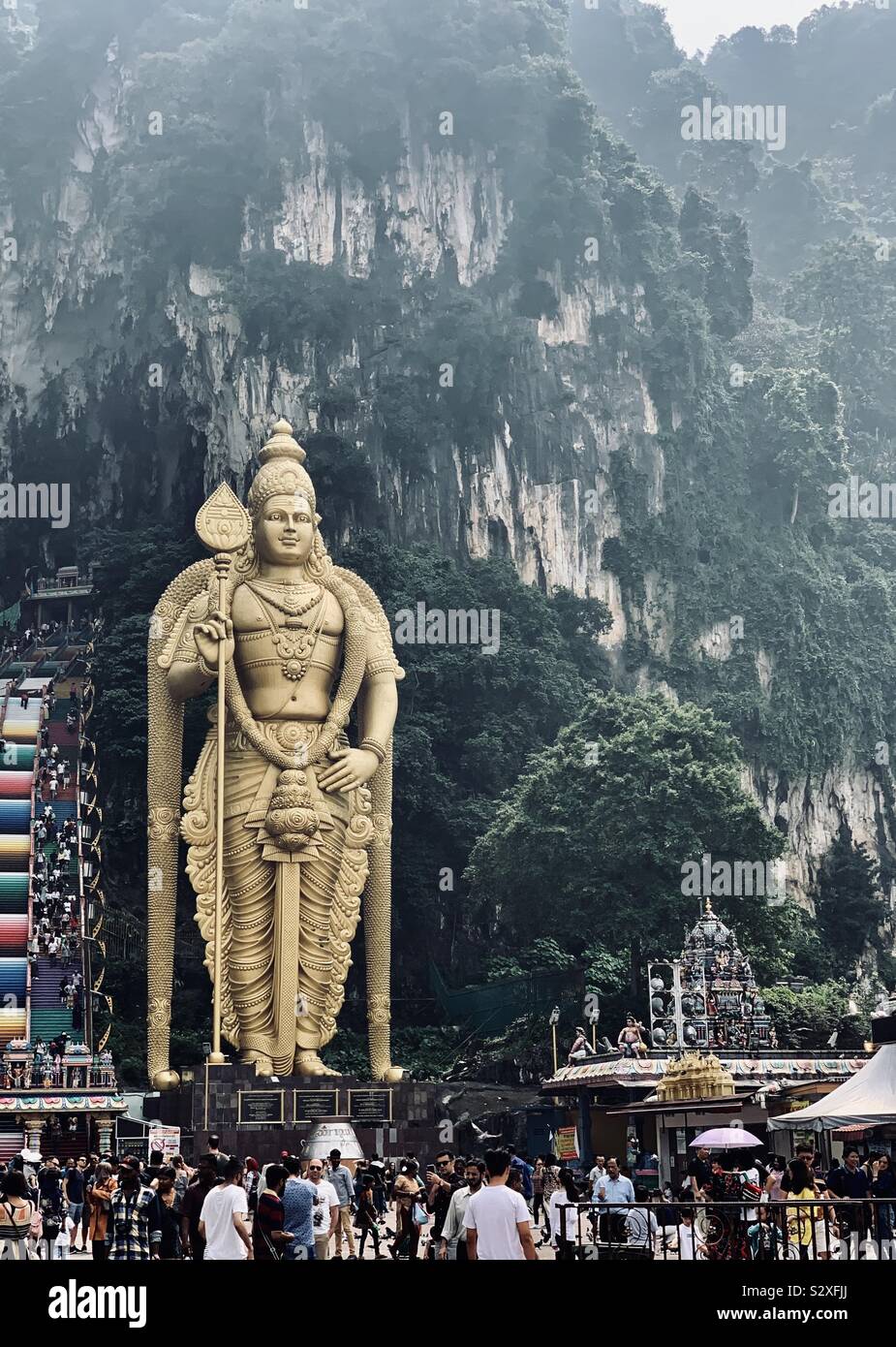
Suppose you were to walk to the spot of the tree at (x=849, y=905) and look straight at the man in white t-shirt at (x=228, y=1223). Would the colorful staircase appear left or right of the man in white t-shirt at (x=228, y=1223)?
right

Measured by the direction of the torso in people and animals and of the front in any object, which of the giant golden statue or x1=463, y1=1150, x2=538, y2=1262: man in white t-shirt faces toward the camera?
the giant golden statue

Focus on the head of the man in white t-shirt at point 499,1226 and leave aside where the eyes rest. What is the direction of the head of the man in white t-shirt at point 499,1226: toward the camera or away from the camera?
away from the camera

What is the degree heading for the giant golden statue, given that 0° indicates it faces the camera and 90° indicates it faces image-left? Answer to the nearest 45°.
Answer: approximately 0°

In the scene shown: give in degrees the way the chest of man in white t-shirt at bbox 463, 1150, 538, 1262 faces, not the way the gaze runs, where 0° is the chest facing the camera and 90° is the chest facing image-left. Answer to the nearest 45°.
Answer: approximately 180°

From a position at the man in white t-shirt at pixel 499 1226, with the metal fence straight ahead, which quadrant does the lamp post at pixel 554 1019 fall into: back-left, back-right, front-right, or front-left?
front-left

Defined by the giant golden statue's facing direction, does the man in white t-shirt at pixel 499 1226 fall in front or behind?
in front

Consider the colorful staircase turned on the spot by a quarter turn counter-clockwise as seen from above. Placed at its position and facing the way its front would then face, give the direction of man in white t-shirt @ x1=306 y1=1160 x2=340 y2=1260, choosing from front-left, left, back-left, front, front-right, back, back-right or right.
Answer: right

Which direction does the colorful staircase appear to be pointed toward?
toward the camera

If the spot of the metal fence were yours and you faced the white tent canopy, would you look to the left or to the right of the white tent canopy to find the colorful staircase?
left

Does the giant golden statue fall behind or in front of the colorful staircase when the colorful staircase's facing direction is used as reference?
in front

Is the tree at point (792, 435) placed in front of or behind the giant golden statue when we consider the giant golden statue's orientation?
behind

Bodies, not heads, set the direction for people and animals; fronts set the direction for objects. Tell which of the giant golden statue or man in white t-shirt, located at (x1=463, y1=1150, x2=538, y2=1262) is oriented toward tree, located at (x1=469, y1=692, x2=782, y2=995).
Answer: the man in white t-shirt
